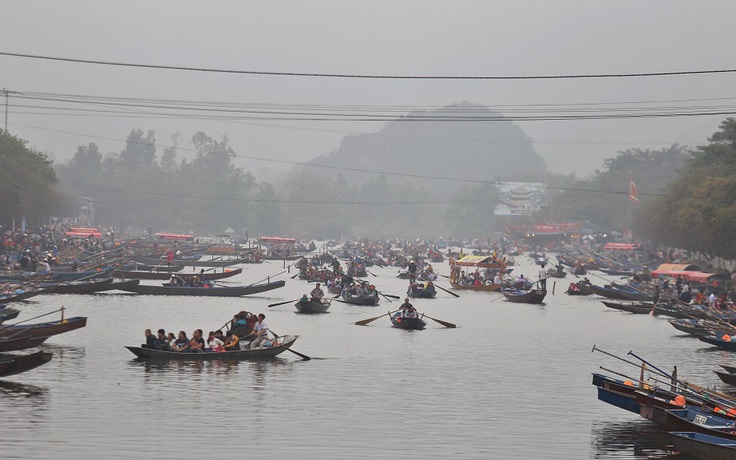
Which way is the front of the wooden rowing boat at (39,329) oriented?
to the viewer's right

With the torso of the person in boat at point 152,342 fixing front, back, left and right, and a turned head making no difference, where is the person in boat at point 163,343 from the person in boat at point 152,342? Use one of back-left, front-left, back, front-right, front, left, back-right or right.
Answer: back-left

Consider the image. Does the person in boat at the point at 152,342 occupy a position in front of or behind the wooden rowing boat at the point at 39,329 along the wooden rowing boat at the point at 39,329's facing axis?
in front

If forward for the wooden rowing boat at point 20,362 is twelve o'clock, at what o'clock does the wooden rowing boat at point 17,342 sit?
the wooden rowing boat at point 17,342 is roughly at 9 o'clock from the wooden rowing boat at point 20,362.

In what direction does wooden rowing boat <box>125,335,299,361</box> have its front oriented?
to the viewer's left

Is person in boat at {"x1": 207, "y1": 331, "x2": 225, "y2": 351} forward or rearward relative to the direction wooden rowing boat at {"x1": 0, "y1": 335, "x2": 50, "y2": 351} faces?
forward

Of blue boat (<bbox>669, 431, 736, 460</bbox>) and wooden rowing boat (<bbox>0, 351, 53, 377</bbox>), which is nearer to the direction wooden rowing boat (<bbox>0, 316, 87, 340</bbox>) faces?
the blue boat

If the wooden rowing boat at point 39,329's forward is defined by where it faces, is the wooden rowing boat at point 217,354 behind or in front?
in front

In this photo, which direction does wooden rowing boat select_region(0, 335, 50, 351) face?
to the viewer's right

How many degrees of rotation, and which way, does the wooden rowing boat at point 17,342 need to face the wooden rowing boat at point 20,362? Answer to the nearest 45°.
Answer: approximately 90° to its right

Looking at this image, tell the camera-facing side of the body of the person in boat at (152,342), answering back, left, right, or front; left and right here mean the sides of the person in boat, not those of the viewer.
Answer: left

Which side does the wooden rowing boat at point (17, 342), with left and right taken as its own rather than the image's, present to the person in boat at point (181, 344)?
front
